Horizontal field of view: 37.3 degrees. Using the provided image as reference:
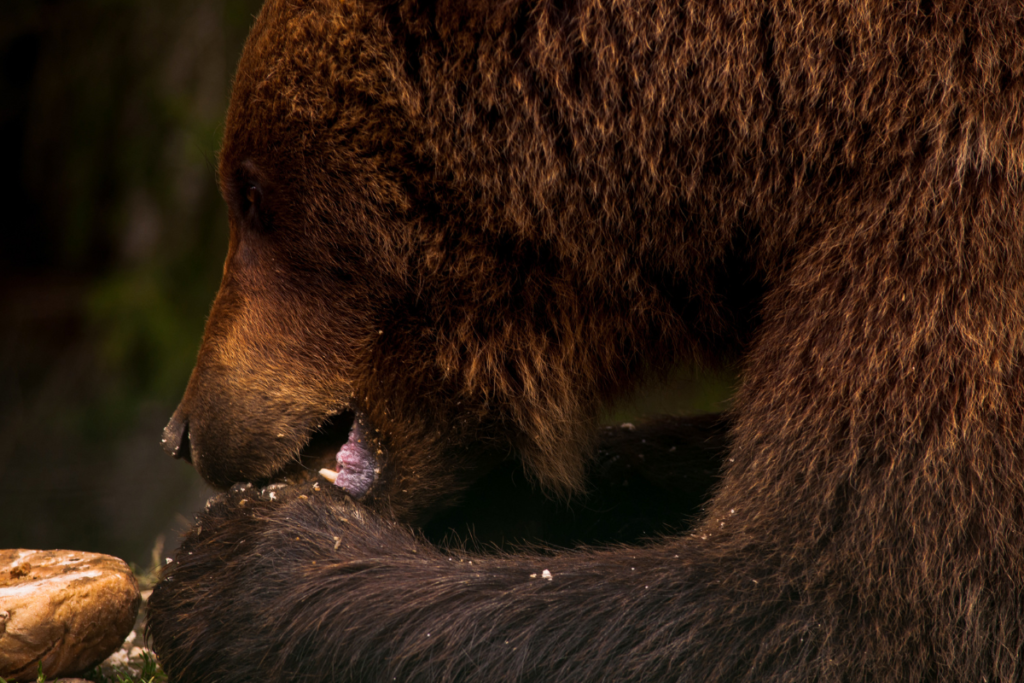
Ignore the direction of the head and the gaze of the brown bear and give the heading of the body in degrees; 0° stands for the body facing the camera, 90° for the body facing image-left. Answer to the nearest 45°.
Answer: approximately 90°

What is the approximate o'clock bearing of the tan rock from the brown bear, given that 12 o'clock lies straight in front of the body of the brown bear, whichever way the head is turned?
The tan rock is roughly at 12 o'clock from the brown bear.
